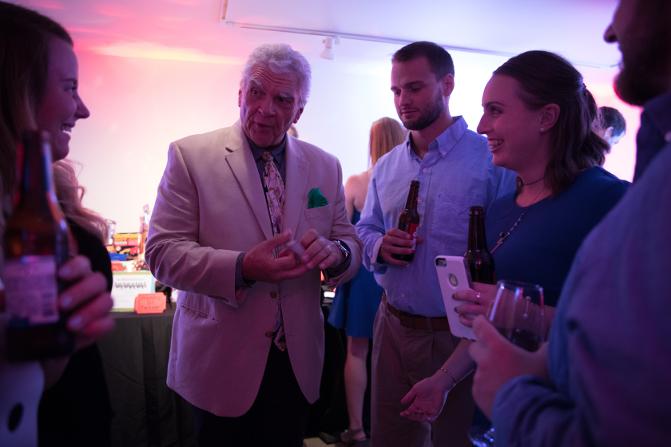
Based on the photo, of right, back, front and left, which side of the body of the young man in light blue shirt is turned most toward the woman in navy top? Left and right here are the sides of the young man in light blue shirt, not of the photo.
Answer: left

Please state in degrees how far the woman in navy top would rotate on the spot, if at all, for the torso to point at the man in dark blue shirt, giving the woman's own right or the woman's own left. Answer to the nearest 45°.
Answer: approximately 45° to the woman's own left

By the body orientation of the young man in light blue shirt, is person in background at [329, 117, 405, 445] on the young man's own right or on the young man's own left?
on the young man's own right

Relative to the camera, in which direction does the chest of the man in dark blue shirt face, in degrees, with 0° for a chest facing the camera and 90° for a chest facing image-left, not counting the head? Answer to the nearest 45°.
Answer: approximately 90°

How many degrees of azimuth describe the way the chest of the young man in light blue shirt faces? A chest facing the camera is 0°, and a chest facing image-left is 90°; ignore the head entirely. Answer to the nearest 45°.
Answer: approximately 45°

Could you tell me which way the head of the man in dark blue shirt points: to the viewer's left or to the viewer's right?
to the viewer's left

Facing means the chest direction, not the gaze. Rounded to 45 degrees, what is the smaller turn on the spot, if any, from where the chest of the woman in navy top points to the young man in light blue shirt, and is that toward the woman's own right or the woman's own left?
approximately 90° to the woman's own right

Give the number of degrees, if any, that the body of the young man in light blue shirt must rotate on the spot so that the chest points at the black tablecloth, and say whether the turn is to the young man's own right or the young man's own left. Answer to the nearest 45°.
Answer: approximately 45° to the young man's own right

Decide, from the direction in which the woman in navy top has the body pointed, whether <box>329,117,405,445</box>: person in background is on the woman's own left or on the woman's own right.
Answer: on the woman's own right
